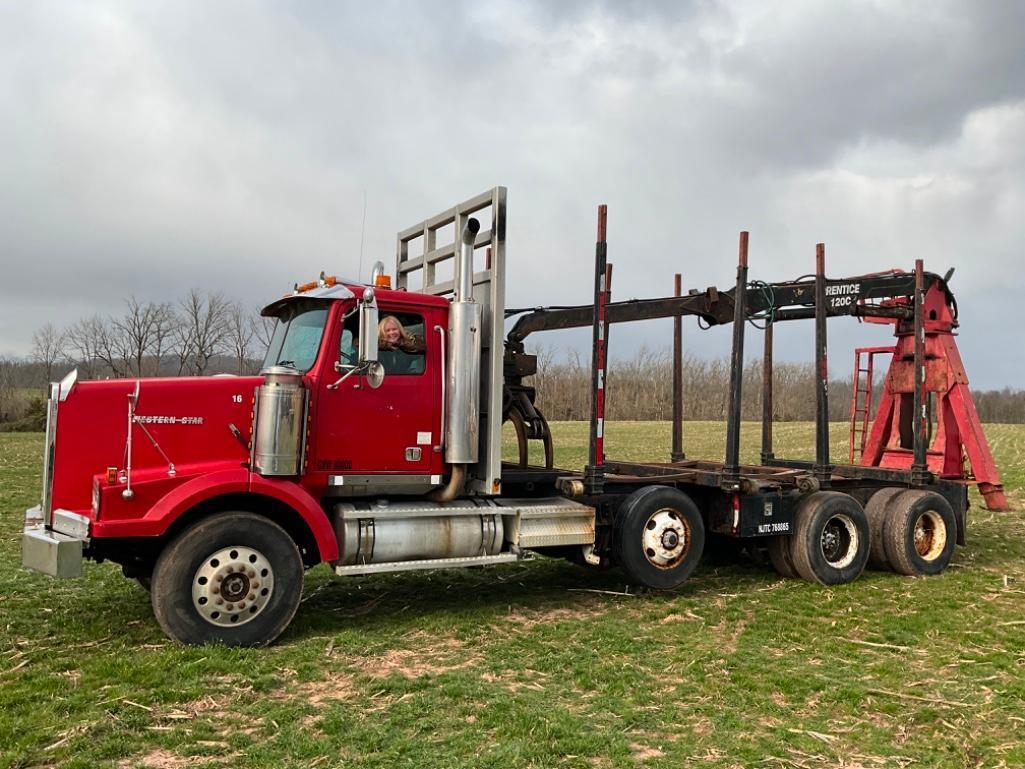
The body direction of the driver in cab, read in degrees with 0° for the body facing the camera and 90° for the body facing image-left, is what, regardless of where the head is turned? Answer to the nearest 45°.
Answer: approximately 45°

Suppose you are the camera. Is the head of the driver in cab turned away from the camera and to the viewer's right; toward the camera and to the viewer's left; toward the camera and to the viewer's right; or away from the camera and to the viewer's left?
toward the camera and to the viewer's left

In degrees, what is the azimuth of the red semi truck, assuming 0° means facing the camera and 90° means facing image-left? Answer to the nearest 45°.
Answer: approximately 45°
